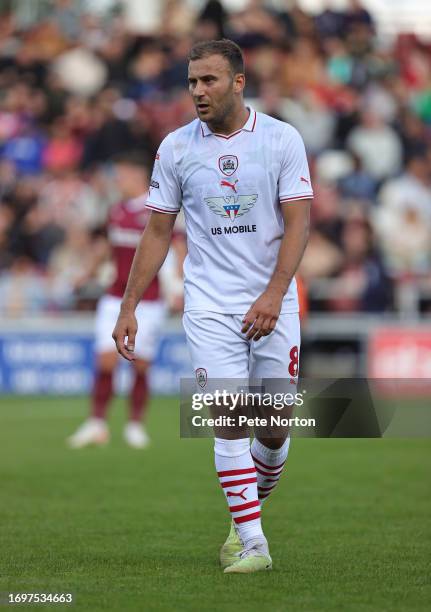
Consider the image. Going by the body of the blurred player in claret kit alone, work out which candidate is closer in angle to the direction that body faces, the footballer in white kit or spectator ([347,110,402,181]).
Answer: the footballer in white kit

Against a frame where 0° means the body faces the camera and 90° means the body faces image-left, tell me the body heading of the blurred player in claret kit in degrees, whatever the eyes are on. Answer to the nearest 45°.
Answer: approximately 45°

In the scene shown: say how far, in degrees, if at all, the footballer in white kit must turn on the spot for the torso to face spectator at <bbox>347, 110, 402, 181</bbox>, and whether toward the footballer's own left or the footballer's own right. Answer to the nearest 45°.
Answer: approximately 180°

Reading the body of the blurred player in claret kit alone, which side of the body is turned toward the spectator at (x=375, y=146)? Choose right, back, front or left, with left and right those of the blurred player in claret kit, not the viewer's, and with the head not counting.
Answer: back

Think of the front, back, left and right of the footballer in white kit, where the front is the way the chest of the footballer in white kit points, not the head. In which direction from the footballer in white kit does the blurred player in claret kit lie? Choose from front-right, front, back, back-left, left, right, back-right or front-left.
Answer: back
